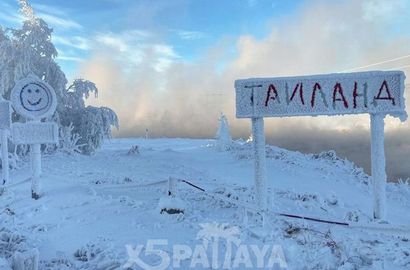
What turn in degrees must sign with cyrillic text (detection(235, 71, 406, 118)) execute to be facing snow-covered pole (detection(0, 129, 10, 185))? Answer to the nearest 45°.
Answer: approximately 90° to its right

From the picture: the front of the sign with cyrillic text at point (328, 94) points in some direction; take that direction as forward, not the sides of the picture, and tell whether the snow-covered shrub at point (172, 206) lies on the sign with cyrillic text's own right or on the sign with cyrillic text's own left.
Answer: on the sign with cyrillic text's own right

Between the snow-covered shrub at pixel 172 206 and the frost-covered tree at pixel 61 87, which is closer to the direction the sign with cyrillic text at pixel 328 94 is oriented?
the snow-covered shrub

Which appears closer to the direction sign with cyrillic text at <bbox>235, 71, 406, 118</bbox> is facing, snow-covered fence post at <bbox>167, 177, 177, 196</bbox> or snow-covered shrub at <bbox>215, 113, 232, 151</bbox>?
the snow-covered fence post

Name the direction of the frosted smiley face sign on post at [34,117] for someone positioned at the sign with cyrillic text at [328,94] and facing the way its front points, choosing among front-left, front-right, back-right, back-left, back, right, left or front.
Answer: right

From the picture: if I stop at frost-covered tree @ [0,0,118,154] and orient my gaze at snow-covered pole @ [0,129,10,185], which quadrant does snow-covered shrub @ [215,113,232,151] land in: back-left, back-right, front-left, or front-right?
back-left

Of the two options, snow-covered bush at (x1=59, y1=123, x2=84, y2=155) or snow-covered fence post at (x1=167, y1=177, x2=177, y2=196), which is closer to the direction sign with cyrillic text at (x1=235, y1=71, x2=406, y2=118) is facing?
the snow-covered fence post

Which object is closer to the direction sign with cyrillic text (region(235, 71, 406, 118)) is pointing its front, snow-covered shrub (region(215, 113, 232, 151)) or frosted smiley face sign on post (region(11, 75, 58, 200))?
the frosted smiley face sign on post

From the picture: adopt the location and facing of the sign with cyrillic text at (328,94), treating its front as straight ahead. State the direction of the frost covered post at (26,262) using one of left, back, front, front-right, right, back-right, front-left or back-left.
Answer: front-right

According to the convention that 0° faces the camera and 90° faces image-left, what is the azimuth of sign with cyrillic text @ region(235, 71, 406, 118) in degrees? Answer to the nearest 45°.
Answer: approximately 0°

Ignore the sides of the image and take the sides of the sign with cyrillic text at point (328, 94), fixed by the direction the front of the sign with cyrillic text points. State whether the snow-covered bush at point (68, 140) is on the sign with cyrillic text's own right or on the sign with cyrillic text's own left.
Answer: on the sign with cyrillic text's own right

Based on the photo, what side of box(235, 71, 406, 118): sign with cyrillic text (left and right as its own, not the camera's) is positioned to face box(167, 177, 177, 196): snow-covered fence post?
right

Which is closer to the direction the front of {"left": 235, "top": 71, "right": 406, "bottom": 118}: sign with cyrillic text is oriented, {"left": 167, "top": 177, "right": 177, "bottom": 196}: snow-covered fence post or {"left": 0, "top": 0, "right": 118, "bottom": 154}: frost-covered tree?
the snow-covered fence post
